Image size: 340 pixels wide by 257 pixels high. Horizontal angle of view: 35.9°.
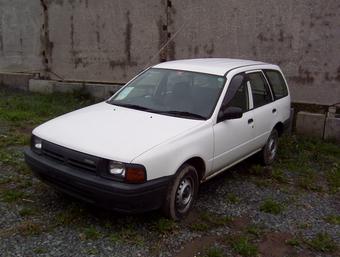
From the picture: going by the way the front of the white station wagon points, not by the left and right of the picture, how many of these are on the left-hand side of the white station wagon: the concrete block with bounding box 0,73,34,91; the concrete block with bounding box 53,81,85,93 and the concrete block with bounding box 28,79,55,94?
0

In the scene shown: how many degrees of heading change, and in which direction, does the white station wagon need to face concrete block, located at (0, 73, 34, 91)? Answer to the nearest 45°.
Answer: approximately 90° to its right

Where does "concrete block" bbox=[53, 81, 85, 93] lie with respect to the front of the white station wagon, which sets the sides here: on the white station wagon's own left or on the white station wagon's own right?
on the white station wagon's own right

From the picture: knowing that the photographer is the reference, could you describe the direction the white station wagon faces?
facing the viewer and to the left of the viewer

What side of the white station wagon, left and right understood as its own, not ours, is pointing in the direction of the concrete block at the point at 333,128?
back

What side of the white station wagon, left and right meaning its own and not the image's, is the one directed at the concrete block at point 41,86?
right

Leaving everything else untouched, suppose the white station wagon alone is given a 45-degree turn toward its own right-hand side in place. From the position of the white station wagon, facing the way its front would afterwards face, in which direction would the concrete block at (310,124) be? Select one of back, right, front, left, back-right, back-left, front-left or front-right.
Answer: back-right
